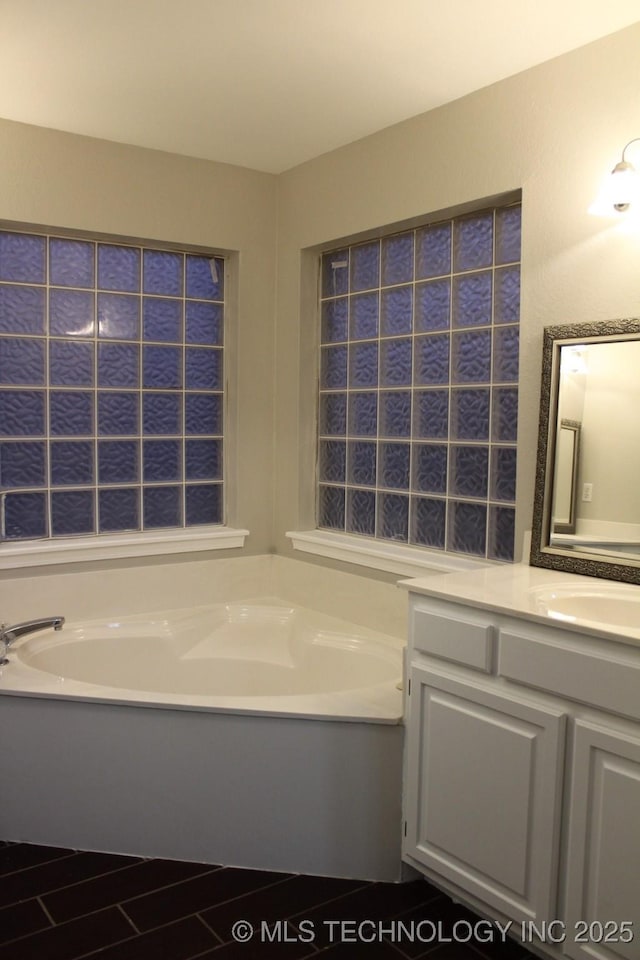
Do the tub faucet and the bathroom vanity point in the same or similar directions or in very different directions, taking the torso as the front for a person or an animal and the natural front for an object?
very different directions

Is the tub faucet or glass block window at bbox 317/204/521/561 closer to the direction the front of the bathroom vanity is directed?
the tub faucet

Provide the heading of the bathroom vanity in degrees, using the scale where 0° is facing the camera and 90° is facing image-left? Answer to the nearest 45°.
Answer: approximately 45°

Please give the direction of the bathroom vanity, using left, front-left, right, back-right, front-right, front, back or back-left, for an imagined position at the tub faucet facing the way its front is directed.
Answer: front-right

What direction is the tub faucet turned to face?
to the viewer's right

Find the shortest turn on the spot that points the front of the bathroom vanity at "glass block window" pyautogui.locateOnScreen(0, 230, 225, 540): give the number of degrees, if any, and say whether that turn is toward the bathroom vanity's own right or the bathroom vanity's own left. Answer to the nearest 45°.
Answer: approximately 90° to the bathroom vanity's own right

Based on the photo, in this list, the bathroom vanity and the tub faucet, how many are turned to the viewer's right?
1
